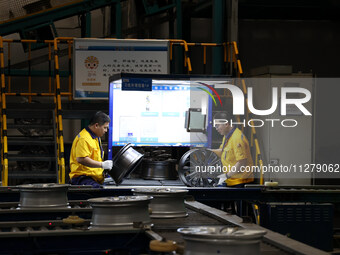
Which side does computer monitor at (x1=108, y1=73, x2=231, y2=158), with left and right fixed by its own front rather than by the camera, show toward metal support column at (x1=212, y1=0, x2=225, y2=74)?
back

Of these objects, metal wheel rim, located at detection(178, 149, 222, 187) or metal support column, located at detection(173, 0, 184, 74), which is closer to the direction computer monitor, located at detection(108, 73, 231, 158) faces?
the metal wheel rim

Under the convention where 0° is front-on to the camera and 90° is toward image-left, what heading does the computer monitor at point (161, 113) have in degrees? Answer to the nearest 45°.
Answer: approximately 0°

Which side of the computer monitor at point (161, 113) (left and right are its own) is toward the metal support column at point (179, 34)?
back

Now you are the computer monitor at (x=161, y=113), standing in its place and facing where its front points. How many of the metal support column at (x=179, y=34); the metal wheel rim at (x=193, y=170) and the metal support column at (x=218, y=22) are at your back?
2

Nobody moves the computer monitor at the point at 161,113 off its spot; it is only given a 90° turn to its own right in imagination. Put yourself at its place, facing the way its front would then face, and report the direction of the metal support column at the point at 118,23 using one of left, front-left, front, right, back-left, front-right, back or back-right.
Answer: right

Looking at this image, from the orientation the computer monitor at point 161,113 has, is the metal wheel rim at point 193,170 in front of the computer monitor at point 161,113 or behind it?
in front

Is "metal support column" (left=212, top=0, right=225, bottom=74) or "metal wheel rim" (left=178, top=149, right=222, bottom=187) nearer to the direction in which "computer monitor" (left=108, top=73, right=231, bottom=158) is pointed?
the metal wheel rim

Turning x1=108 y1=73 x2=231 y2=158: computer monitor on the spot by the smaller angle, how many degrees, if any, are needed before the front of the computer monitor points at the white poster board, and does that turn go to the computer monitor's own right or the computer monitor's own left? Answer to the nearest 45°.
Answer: approximately 180°
